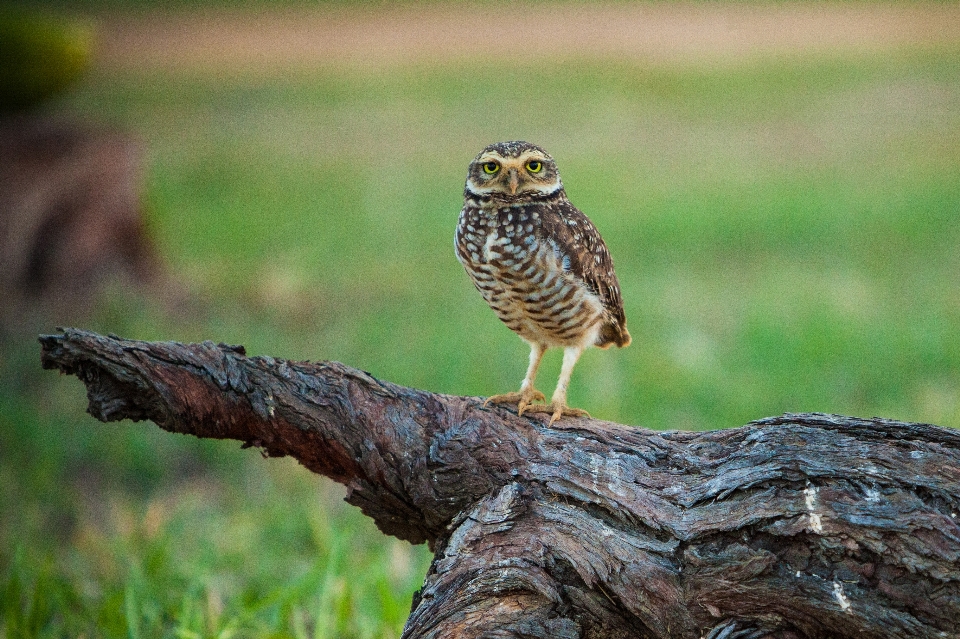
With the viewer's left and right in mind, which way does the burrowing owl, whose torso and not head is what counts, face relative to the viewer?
facing the viewer and to the left of the viewer
